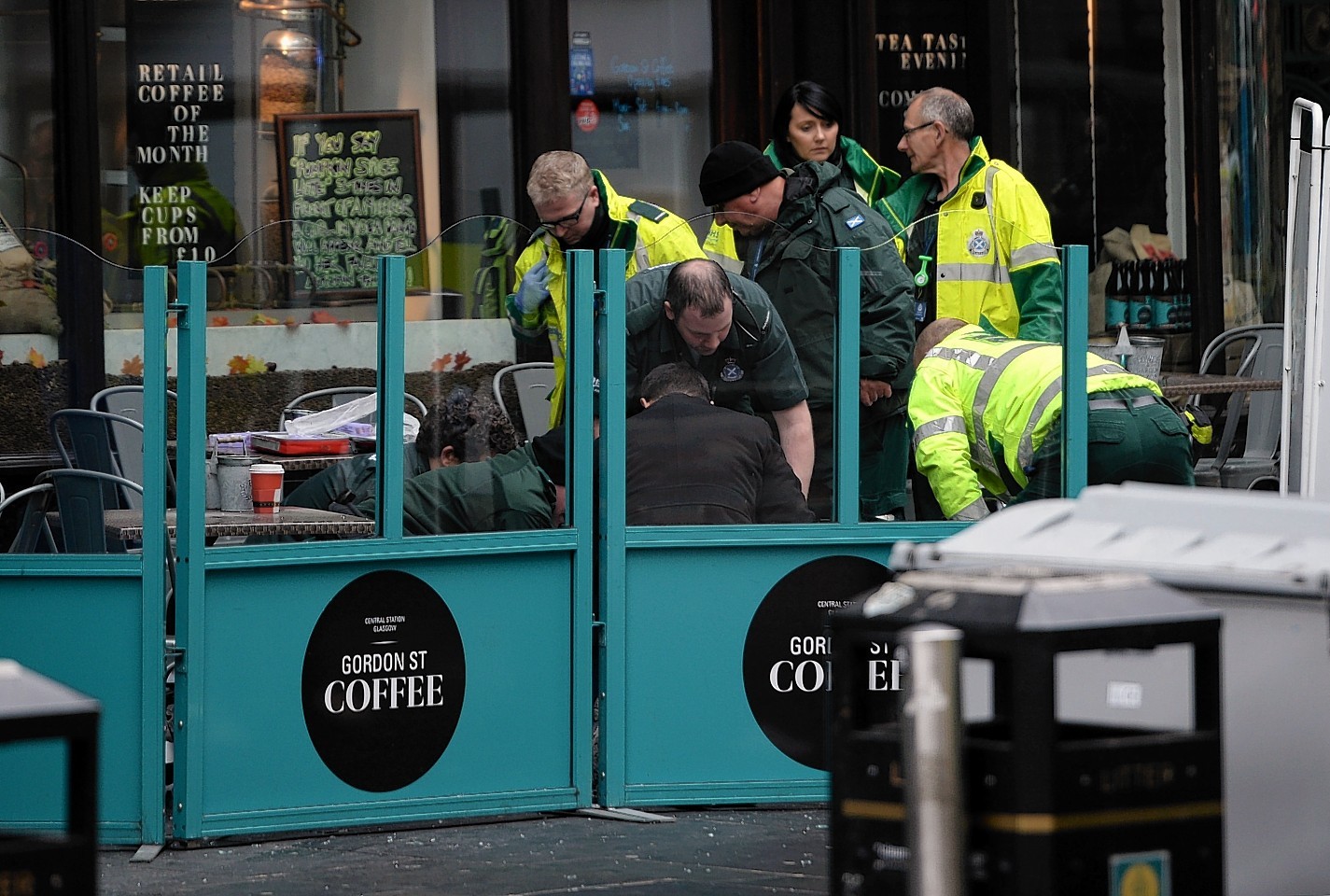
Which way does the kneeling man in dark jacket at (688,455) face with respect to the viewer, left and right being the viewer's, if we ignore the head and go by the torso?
facing away from the viewer

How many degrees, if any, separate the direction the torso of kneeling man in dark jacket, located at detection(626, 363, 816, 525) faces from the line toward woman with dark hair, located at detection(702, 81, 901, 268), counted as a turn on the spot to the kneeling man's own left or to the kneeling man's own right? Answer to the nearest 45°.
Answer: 0° — they already face them

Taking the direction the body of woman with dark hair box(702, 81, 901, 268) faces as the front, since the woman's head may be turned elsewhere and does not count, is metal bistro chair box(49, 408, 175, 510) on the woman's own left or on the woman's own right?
on the woman's own right

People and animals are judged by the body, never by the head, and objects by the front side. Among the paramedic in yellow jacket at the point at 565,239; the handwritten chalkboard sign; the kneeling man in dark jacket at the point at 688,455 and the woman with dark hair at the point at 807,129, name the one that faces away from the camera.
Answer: the kneeling man in dark jacket

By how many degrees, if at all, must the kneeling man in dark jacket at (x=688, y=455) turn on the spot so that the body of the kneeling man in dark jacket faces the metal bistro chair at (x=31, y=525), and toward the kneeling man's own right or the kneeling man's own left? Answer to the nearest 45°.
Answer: approximately 90° to the kneeling man's own left

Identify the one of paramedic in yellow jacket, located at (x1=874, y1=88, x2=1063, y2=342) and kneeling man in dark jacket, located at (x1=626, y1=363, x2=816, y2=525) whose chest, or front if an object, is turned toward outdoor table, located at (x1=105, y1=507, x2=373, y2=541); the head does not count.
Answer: the paramedic in yellow jacket

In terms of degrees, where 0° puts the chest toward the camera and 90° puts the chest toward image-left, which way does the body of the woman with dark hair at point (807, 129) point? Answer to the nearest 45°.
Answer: approximately 315°

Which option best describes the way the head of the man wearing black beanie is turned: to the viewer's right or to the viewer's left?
to the viewer's left

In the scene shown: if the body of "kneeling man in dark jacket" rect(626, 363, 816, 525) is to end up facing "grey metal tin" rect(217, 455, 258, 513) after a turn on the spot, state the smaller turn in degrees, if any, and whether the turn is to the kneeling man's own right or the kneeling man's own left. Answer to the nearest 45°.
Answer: approximately 90° to the kneeling man's own left

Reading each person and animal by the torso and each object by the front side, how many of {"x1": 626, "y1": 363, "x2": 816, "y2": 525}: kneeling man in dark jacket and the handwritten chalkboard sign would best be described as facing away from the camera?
1

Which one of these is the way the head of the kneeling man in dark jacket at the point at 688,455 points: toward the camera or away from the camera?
away from the camera

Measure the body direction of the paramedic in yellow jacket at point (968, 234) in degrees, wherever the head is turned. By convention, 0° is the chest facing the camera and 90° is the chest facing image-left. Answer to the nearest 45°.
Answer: approximately 45°

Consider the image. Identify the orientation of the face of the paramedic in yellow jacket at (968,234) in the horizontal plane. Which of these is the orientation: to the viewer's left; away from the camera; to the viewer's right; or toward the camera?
to the viewer's left
